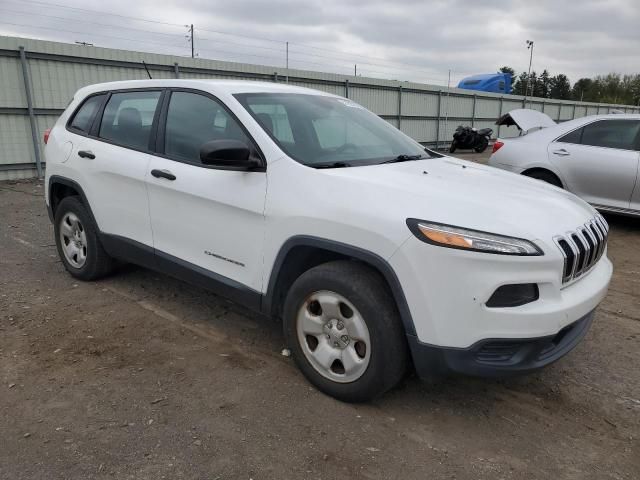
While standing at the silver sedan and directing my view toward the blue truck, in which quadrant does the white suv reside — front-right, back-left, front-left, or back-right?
back-left

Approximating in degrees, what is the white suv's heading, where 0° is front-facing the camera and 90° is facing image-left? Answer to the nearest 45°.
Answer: approximately 315°

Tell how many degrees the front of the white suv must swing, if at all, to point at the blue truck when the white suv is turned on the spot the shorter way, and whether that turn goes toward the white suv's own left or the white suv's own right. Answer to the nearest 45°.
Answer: approximately 135° to the white suv's own left

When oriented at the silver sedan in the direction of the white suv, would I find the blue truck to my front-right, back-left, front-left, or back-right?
back-right

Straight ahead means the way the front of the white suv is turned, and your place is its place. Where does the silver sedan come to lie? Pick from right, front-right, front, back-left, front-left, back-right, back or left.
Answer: left
